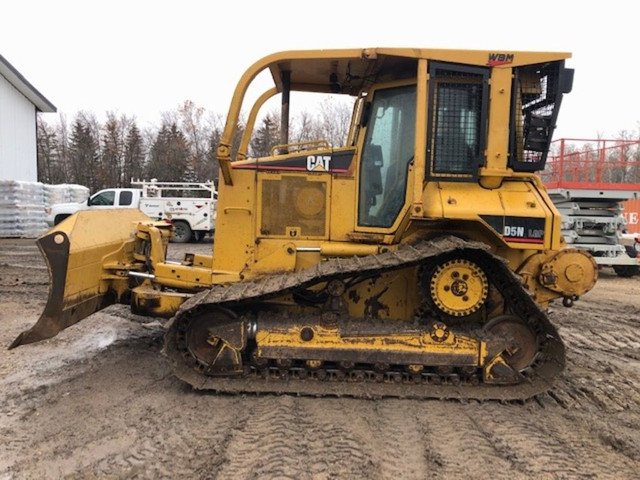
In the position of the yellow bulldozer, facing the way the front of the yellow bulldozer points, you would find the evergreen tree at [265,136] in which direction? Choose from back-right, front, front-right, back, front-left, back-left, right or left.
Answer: right

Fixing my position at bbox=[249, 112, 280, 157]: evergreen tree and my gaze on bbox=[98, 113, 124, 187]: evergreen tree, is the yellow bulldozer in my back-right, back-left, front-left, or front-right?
back-left

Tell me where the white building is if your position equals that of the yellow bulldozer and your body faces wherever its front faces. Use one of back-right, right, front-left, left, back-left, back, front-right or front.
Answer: front-right

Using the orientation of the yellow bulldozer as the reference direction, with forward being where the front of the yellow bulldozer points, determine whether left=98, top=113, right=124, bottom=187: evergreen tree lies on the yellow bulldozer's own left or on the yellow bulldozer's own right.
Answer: on the yellow bulldozer's own right

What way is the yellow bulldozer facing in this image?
to the viewer's left

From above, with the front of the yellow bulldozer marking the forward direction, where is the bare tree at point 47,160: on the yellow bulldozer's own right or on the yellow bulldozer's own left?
on the yellow bulldozer's own right

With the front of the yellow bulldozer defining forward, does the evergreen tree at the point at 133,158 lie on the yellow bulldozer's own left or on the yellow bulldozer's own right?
on the yellow bulldozer's own right
